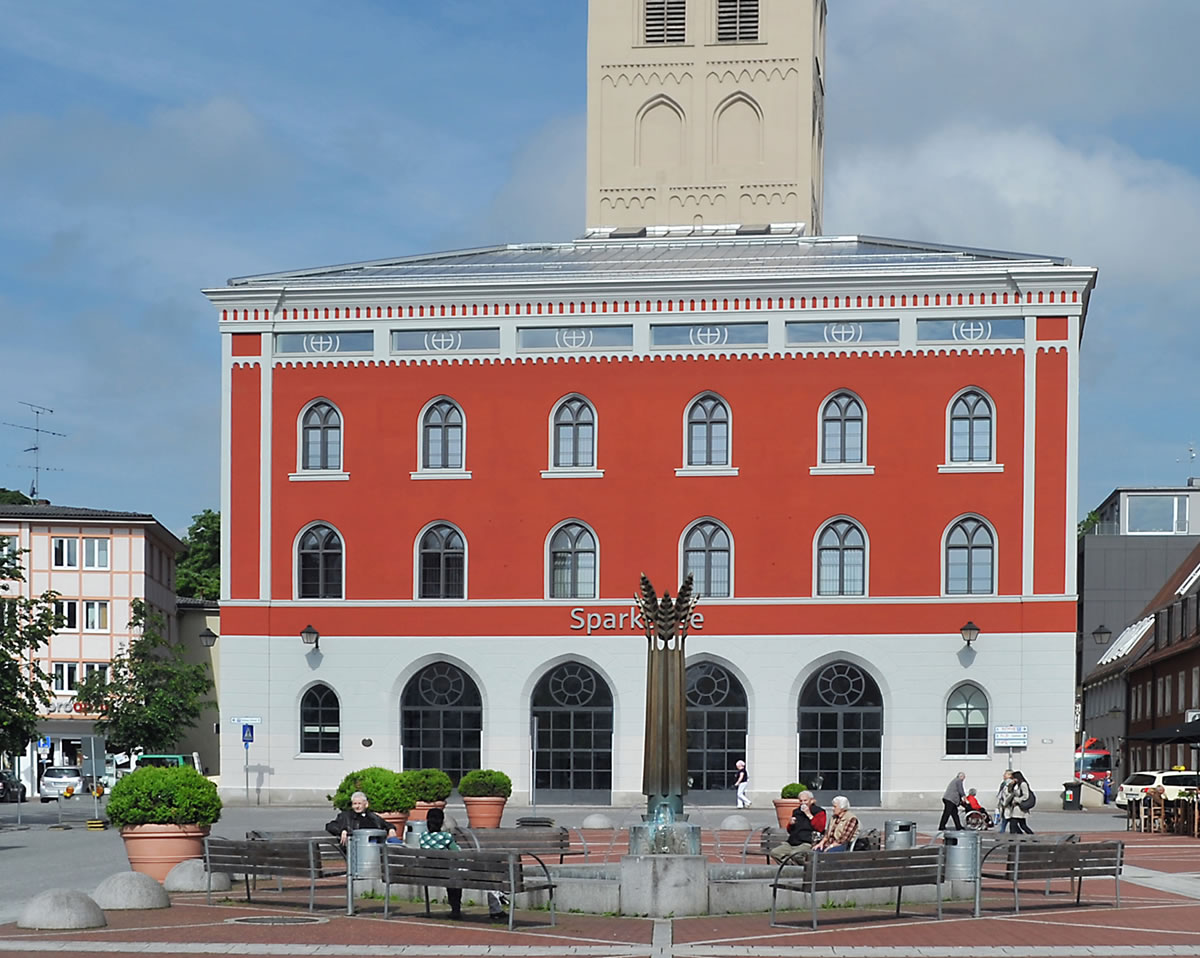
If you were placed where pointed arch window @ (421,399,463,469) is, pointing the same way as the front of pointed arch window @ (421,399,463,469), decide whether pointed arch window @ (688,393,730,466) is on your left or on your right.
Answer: on your left

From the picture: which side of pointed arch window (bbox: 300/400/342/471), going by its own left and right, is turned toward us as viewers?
front

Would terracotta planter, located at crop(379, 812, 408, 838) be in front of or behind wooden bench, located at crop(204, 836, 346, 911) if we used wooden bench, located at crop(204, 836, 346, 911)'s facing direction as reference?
in front

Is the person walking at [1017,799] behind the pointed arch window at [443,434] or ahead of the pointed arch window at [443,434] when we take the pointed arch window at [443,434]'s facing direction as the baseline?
ahead

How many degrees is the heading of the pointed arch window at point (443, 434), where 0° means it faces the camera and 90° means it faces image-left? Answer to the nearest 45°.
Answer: approximately 0°

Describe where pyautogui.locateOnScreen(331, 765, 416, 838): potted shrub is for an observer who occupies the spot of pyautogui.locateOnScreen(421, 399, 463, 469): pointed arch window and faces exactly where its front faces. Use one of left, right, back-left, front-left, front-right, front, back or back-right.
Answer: front

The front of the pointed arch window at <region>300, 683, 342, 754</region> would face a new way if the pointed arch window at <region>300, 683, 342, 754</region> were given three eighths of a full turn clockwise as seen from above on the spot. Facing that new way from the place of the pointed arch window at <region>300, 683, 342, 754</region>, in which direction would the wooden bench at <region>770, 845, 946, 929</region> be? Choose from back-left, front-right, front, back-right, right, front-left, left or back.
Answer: back-left

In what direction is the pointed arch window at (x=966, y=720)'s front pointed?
toward the camera

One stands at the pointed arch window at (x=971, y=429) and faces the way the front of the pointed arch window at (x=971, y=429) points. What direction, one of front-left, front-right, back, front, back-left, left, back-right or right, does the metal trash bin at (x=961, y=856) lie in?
front

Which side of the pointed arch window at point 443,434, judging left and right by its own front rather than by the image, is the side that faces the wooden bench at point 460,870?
front

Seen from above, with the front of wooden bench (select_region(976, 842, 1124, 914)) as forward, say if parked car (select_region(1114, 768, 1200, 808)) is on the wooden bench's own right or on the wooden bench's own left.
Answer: on the wooden bench's own right

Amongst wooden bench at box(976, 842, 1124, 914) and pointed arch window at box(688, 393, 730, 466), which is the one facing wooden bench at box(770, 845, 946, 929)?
the pointed arch window

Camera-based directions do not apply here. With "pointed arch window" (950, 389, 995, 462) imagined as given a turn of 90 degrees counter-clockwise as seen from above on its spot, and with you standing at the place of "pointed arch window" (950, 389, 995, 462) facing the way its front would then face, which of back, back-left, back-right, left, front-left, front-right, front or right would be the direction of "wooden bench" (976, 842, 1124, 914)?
right

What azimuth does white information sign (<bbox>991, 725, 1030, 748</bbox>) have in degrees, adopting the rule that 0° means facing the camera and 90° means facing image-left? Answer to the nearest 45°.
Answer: approximately 0°
